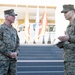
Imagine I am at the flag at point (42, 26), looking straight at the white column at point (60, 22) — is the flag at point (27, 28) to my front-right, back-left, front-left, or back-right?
back-left

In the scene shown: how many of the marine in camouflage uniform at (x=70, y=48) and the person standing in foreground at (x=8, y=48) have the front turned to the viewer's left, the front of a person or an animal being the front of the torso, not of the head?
1

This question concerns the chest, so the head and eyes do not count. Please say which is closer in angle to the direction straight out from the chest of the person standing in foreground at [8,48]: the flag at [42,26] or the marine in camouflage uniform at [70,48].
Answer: the marine in camouflage uniform

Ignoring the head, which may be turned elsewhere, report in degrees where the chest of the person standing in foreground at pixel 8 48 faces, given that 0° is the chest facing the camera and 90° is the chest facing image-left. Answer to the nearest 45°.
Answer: approximately 315°

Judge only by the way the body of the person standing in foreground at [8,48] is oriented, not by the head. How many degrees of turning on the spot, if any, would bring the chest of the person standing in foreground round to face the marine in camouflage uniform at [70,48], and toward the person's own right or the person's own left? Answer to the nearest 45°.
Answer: approximately 45° to the person's own left

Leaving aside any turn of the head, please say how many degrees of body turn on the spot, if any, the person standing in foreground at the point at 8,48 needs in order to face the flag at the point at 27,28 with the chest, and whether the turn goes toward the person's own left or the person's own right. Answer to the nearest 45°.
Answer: approximately 135° to the person's own left

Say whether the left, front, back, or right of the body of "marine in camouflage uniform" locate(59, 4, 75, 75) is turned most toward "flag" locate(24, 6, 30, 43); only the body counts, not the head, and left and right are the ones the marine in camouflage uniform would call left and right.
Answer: right

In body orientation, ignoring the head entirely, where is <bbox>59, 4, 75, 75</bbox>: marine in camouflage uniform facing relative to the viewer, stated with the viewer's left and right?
facing to the left of the viewer

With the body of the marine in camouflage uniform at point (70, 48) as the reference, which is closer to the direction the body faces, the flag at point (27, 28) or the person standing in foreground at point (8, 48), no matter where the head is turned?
the person standing in foreground
